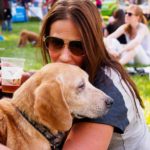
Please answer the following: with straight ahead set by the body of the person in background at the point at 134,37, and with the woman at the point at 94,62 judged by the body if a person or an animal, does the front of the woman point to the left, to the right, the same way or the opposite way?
the same way

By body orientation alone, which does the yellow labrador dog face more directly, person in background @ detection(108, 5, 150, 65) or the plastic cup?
the person in background

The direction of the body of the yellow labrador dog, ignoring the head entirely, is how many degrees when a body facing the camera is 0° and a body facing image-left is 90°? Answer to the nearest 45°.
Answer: approximately 270°

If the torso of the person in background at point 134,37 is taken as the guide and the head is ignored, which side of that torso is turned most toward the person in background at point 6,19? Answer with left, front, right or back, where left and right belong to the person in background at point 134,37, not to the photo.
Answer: right

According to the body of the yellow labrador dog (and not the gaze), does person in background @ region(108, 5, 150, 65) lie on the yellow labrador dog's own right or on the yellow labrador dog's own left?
on the yellow labrador dog's own left

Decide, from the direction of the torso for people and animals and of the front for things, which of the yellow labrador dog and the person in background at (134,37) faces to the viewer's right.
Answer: the yellow labrador dog

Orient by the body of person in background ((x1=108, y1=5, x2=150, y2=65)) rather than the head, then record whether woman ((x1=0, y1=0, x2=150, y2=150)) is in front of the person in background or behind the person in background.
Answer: in front

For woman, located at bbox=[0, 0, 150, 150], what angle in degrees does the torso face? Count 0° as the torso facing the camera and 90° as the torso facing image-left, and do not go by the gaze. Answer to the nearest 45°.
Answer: approximately 45°

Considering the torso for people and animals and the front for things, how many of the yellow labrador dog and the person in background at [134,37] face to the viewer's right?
1

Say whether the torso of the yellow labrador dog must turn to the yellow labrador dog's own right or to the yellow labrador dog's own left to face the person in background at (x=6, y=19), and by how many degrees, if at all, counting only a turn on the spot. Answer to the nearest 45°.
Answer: approximately 90° to the yellow labrador dog's own left

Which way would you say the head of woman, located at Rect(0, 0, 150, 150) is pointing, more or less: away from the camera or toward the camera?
toward the camera

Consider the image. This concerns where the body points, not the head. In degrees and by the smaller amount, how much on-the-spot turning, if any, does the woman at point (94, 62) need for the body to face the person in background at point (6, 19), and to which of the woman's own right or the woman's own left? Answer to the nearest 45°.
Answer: approximately 135° to the woman's own right

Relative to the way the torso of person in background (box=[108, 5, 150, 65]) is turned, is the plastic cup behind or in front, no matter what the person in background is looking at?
in front

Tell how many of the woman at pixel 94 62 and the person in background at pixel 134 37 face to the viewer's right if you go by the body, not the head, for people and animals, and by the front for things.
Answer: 0
